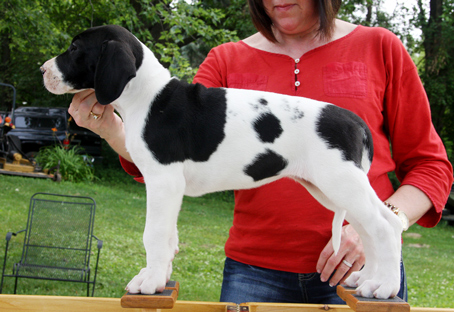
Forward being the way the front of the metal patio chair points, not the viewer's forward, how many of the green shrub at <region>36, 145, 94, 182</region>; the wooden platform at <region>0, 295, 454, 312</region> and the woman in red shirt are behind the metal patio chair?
1

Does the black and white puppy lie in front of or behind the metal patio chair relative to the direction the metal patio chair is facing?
in front

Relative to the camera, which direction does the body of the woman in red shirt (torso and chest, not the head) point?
toward the camera

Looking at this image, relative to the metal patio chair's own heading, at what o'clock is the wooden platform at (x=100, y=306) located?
The wooden platform is roughly at 12 o'clock from the metal patio chair.

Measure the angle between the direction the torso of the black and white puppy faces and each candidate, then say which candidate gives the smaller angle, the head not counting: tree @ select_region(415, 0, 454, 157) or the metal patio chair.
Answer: the metal patio chair

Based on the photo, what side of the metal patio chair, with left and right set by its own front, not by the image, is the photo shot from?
front

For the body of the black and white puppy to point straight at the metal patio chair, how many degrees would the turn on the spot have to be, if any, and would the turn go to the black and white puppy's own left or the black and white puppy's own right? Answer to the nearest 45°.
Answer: approximately 45° to the black and white puppy's own right

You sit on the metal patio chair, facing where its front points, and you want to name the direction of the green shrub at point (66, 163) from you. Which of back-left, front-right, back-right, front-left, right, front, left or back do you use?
back

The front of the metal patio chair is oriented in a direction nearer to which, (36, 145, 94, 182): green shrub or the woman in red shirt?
the woman in red shirt

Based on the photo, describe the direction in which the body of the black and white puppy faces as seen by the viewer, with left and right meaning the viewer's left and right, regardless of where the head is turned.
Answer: facing to the left of the viewer
